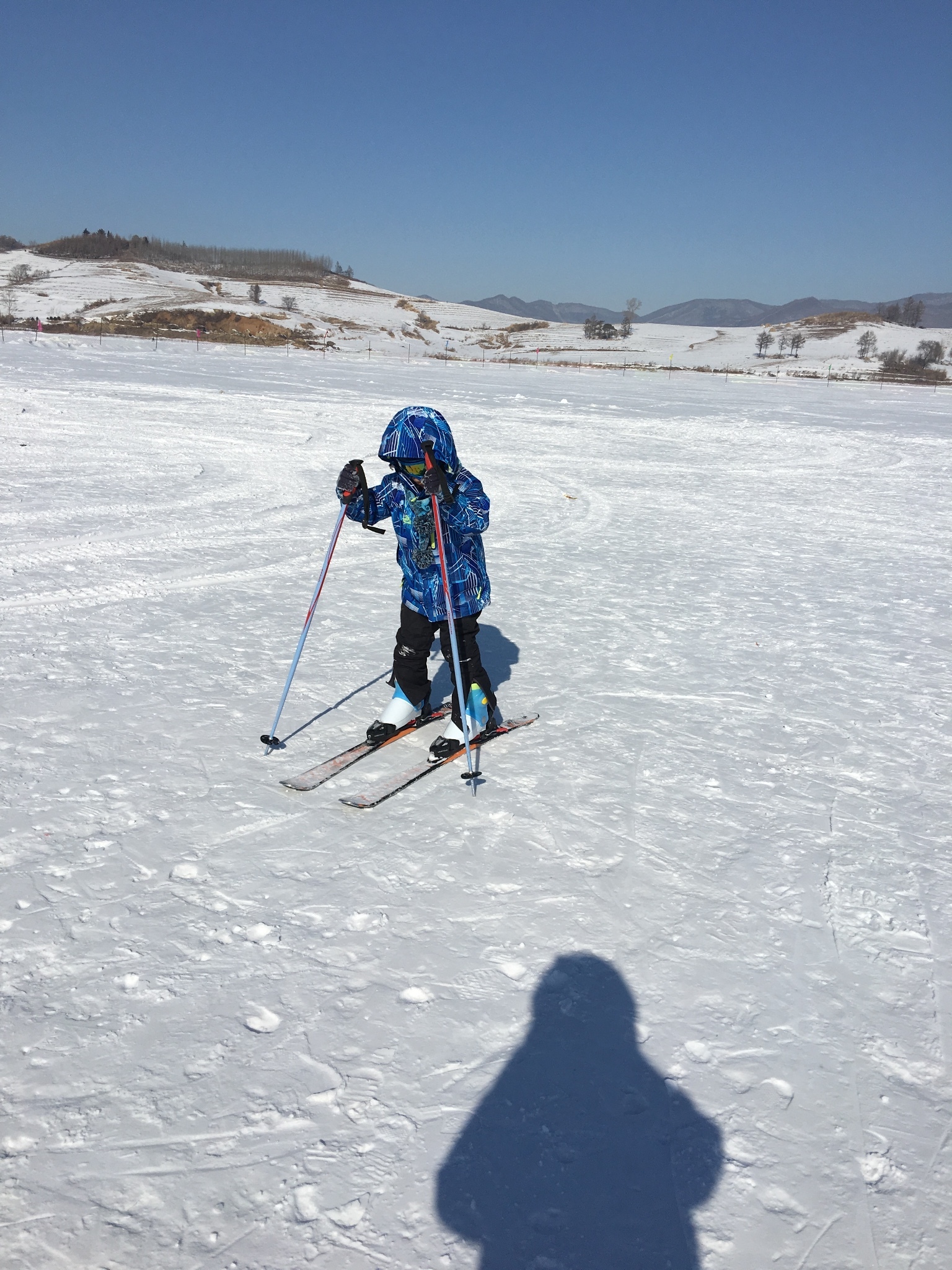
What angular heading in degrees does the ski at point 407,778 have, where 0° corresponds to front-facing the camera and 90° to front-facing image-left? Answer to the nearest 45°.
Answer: approximately 45°

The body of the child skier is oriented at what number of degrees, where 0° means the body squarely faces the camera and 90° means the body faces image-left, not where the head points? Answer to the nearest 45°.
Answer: approximately 45°
